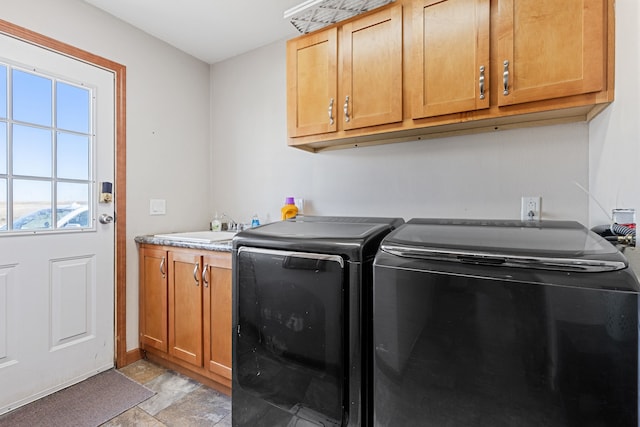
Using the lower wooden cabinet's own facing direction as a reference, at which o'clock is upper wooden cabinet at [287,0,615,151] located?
The upper wooden cabinet is roughly at 9 o'clock from the lower wooden cabinet.

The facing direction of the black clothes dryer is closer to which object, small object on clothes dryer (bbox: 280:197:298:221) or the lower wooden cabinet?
the lower wooden cabinet

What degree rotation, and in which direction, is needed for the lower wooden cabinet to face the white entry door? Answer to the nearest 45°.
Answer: approximately 45° to its right

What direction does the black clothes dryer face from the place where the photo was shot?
facing the viewer and to the left of the viewer

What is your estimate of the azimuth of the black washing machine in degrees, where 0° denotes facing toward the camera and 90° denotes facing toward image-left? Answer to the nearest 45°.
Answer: approximately 0°

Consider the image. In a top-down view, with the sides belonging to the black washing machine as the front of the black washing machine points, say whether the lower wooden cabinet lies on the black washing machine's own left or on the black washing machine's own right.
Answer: on the black washing machine's own right

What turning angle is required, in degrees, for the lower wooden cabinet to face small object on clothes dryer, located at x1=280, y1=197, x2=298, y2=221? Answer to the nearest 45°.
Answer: approximately 135° to its left

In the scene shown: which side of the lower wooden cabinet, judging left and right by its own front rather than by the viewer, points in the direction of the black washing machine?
left

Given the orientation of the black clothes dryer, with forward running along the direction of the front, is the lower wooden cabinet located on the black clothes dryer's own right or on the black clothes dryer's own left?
on the black clothes dryer's own right

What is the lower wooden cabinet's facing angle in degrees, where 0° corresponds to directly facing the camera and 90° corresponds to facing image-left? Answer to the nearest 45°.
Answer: approximately 45°
